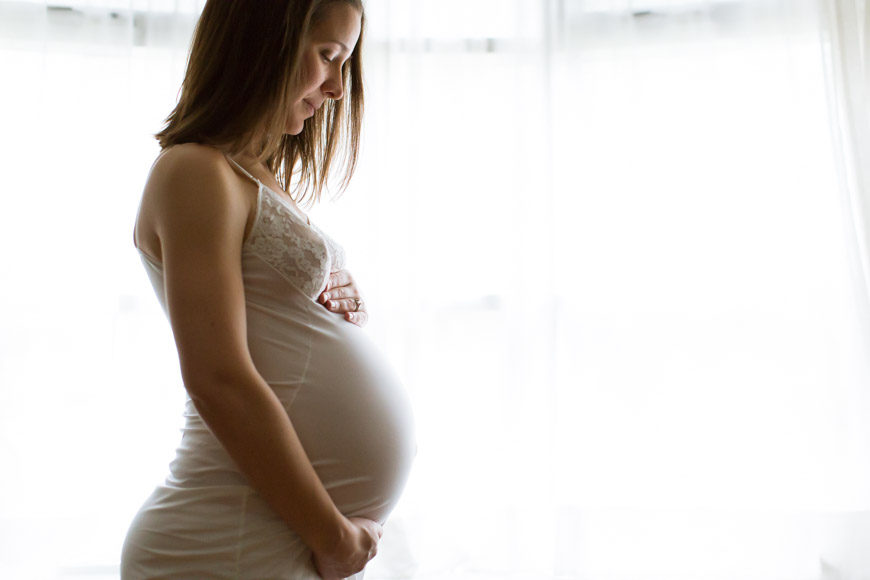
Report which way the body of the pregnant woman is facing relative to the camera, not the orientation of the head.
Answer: to the viewer's right

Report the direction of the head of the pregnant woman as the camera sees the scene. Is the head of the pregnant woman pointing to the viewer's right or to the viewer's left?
to the viewer's right
